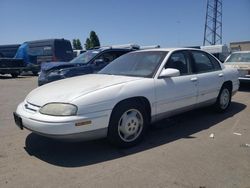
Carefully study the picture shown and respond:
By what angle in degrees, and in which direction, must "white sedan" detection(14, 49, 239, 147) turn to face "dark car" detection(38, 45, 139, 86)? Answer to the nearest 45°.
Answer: approximately 135° to its right

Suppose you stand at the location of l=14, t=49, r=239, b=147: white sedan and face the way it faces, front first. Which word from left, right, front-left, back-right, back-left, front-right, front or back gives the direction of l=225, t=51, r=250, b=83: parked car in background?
back

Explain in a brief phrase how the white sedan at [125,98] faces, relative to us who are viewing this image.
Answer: facing the viewer and to the left of the viewer

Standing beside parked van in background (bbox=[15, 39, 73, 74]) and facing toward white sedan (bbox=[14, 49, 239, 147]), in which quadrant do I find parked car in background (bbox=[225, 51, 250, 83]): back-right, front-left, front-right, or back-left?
front-left

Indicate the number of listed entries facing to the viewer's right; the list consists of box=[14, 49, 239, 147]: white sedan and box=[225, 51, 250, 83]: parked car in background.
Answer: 0

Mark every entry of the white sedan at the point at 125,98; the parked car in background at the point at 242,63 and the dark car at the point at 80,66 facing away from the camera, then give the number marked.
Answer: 0

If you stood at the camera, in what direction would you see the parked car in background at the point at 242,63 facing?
facing the viewer

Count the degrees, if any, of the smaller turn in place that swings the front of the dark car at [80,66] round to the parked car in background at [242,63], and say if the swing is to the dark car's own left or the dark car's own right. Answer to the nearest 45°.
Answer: approximately 135° to the dark car's own left

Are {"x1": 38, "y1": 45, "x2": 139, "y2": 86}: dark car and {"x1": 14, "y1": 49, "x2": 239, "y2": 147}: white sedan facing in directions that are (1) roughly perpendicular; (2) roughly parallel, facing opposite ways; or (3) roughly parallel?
roughly parallel

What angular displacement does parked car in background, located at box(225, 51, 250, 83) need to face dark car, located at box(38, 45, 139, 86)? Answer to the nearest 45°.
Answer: approximately 45° to its right

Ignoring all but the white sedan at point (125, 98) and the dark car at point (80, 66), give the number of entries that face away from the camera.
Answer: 0

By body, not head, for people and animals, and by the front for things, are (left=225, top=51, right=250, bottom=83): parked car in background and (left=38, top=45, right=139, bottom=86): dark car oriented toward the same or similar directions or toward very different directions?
same or similar directions

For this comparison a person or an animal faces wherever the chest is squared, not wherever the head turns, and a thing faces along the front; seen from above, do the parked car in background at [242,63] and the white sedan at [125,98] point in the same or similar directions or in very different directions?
same or similar directions

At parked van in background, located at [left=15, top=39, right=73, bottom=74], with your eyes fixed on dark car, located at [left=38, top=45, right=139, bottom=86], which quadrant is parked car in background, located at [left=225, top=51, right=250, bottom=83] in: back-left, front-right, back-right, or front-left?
front-left
